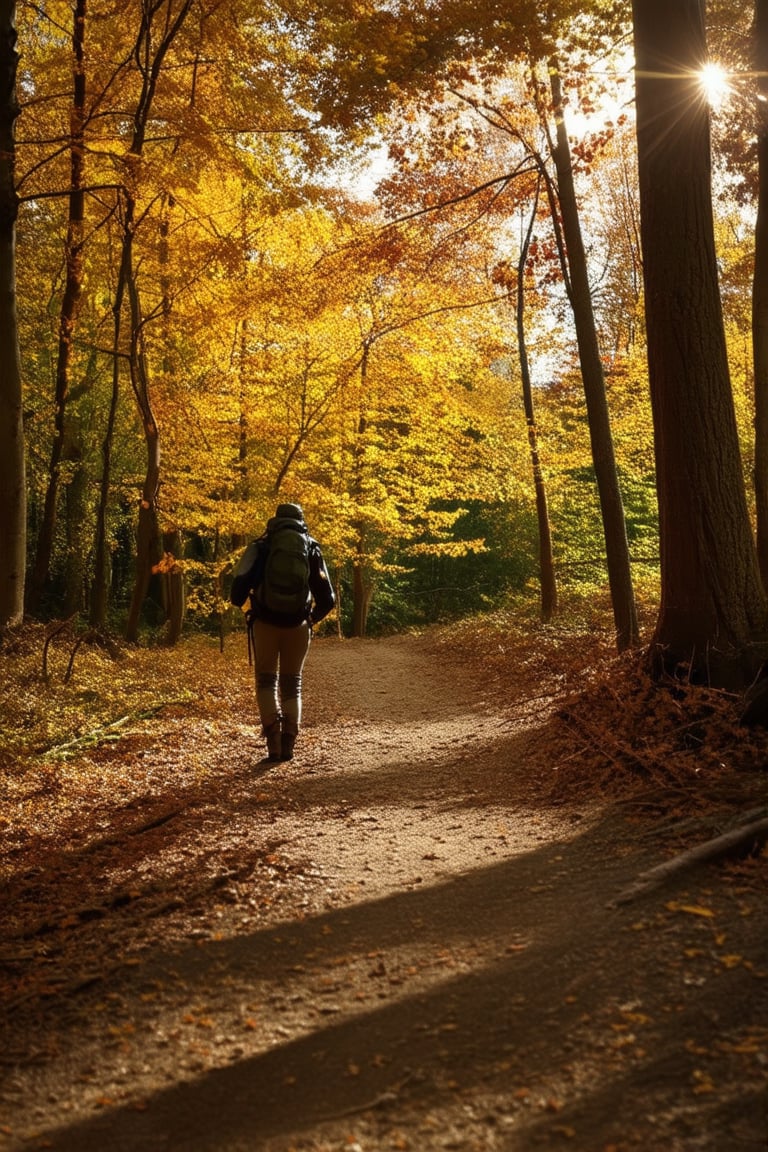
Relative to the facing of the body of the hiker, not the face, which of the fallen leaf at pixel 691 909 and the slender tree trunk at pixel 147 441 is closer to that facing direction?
the slender tree trunk

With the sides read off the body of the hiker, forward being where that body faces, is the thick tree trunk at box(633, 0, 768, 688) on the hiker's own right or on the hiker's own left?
on the hiker's own right

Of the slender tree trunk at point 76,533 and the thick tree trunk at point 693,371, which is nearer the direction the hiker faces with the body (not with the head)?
the slender tree trunk

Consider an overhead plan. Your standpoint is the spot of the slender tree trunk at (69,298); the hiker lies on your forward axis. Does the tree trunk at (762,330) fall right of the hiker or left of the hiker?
left

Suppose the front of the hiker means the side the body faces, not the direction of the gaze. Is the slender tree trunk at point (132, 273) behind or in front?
in front

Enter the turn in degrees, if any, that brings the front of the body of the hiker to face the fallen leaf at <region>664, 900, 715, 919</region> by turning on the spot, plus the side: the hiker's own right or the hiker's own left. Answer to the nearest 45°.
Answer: approximately 180°

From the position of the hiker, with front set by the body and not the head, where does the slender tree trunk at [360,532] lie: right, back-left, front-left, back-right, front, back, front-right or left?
front

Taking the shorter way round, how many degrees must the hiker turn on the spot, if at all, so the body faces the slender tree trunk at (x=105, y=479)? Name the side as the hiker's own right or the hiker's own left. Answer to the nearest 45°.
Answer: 0° — they already face it

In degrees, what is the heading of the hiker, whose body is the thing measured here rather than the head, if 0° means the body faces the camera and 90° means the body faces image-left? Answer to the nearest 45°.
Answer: approximately 180°
